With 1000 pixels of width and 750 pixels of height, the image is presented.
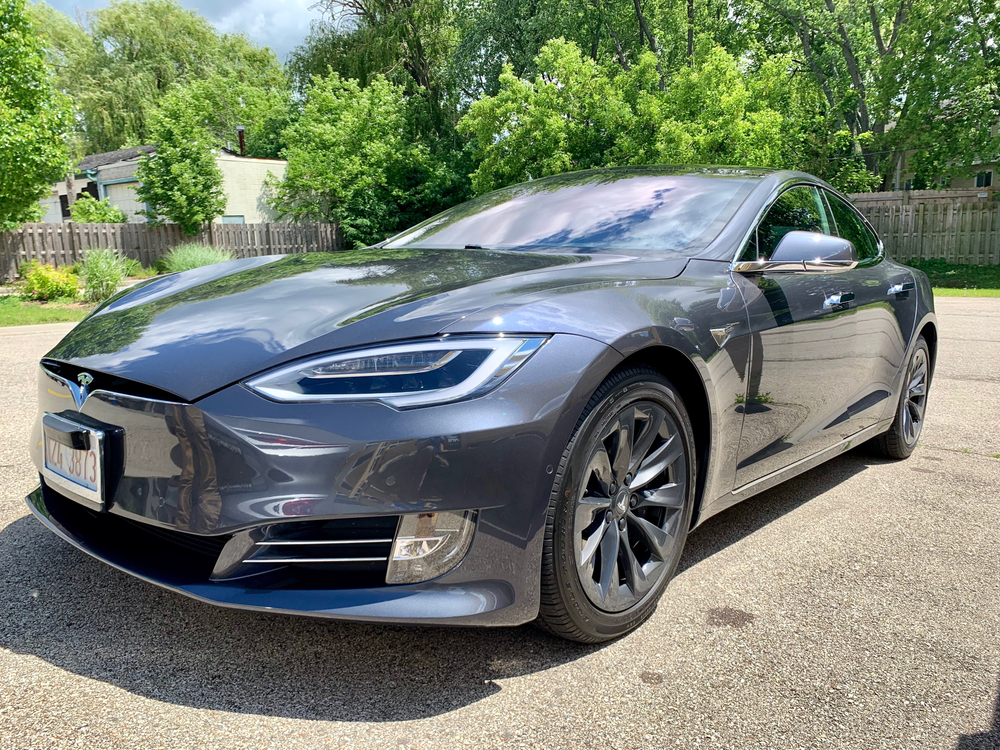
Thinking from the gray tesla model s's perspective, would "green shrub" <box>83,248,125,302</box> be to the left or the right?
on its right

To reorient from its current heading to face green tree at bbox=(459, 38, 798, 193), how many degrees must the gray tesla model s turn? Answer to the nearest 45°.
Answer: approximately 135° to its right

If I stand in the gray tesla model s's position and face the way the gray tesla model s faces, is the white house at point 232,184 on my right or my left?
on my right

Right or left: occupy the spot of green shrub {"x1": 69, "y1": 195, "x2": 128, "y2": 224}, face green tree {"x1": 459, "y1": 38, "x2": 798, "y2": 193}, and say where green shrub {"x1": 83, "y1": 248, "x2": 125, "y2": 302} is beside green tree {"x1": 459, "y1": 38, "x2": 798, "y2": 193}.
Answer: right

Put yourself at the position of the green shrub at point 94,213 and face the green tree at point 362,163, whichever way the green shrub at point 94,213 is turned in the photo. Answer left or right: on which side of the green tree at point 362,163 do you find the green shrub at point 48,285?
right

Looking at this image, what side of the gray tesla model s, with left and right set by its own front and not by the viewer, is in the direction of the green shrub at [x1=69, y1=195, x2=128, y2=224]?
right

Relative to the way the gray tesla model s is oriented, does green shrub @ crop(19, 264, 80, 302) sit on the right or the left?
on its right

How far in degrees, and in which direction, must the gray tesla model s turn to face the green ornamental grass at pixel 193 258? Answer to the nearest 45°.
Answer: approximately 135° to its right

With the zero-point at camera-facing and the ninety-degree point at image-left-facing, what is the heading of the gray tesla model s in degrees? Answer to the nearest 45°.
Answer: approximately 45°

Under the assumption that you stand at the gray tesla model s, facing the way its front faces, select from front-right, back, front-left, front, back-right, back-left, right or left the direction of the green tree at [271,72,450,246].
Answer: back-right
